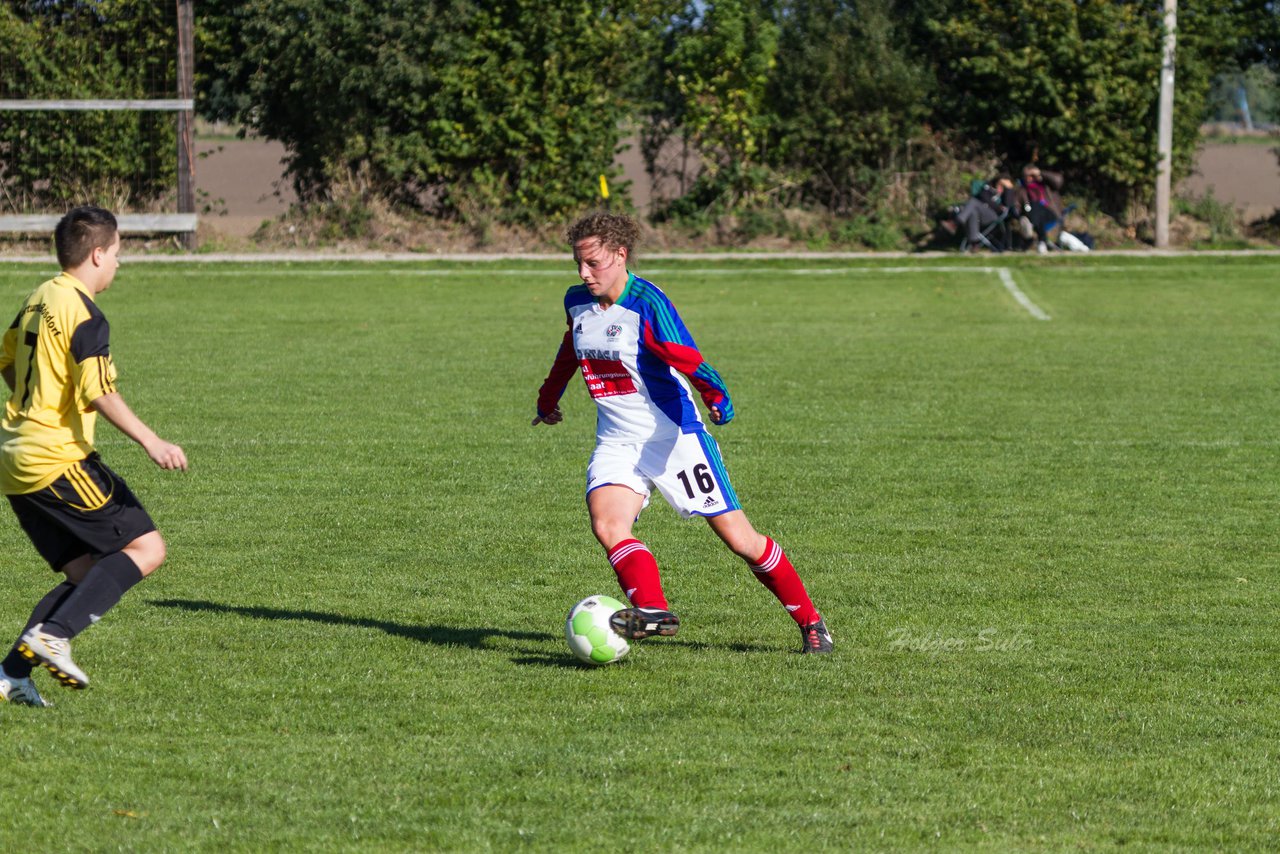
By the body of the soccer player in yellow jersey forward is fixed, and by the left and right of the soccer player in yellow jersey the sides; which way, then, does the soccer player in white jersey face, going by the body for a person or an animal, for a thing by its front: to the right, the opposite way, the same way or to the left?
the opposite way

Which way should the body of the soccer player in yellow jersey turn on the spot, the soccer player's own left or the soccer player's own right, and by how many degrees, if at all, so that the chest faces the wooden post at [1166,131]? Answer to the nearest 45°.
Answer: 0° — they already face it

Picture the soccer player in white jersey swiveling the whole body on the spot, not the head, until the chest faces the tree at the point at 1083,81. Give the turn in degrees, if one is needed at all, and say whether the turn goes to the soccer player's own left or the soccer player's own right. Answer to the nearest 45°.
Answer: approximately 135° to the soccer player's own right

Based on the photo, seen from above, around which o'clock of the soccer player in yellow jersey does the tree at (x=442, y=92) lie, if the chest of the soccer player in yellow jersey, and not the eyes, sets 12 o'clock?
The tree is roughly at 11 o'clock from the soccer player in yellow jersey.

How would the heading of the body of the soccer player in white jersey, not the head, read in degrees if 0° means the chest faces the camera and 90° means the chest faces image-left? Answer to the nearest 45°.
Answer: approximately 45°

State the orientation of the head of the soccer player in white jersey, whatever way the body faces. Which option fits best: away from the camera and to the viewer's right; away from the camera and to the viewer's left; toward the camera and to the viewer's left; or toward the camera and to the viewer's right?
toward the camera and to the viewer's left

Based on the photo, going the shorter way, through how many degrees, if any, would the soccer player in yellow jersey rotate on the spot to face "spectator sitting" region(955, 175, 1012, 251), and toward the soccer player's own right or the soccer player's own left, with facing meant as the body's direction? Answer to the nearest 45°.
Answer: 0° — they already face them

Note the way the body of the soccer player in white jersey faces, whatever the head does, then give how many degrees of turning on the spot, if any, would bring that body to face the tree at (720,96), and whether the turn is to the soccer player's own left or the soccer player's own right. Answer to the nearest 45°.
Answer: approximately 135° to the soccer player's own right

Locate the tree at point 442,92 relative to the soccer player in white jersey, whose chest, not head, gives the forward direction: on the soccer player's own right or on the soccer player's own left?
on the soccer player's own right

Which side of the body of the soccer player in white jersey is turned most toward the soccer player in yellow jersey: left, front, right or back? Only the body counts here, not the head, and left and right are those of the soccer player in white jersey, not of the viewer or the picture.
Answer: front

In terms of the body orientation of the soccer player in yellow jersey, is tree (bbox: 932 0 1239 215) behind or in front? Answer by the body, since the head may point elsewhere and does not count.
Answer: in front

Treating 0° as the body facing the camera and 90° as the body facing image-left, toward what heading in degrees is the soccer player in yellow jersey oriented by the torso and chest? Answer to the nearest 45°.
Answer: approximately 225°

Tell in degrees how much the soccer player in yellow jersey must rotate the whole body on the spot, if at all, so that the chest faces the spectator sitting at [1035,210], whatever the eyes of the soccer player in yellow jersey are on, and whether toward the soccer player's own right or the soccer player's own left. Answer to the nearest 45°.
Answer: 0° — they already face them

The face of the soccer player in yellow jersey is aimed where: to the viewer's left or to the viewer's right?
to the viewer's right
